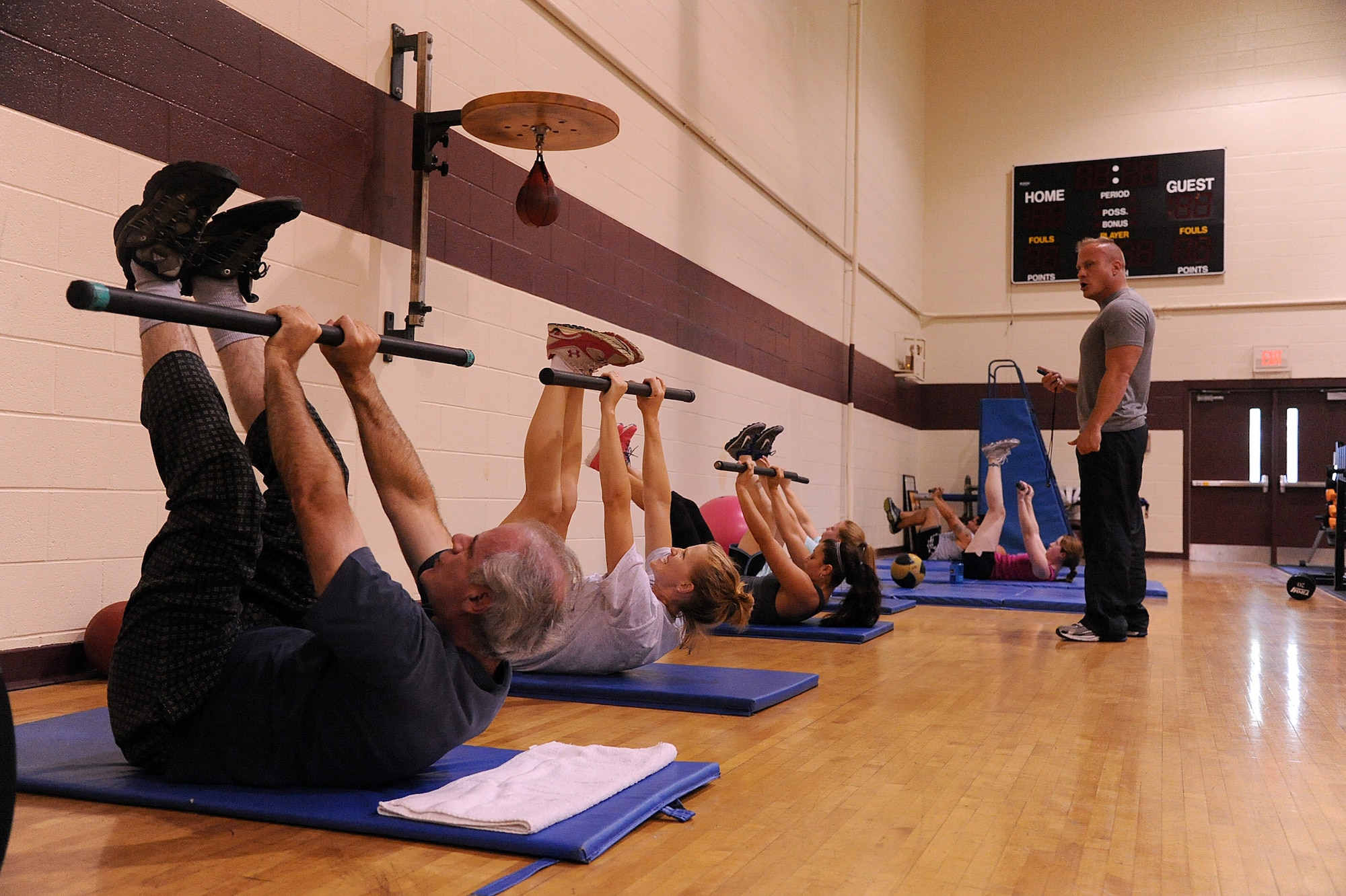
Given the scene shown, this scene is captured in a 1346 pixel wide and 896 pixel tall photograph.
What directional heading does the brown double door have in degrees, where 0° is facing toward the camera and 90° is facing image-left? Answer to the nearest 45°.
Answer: approximately 0°

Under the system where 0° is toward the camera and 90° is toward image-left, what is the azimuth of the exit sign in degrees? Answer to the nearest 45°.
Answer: approximately 0°

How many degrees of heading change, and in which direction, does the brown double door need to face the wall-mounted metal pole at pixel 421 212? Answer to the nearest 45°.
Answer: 0° — it already faces it

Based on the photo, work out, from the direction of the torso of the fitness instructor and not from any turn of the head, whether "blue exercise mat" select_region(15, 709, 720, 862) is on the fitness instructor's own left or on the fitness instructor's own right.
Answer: on the fitness instructor's own left

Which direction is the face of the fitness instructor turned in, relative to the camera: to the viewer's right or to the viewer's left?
to the viewer's left

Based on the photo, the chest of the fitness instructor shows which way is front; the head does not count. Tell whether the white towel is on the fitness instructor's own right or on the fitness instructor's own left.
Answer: on the fitness instructor's own left

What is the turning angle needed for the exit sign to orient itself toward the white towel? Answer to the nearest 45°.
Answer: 0° — it already faces it

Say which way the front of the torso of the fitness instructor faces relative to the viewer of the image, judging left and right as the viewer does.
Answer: facing to the left of the viewer

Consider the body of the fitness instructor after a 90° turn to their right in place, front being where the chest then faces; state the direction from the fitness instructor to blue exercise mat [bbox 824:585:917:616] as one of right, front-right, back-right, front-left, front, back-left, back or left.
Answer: front-left

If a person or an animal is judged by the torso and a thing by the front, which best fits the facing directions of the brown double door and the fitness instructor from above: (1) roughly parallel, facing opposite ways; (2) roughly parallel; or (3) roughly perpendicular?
roughly perpendicular

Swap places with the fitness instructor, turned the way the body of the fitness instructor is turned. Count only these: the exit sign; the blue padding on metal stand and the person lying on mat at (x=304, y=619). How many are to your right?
2

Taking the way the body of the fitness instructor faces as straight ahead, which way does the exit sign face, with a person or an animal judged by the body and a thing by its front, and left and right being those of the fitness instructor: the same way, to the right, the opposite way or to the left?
to the left

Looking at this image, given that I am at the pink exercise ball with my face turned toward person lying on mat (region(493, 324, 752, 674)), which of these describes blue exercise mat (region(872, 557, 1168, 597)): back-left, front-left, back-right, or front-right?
back-left

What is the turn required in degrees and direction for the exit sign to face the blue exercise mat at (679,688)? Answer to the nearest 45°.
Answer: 0° — it already faces it

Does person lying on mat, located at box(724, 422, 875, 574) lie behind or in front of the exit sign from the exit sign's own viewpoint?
in front

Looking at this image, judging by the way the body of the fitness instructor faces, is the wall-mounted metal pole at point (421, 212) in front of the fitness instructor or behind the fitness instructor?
in front
